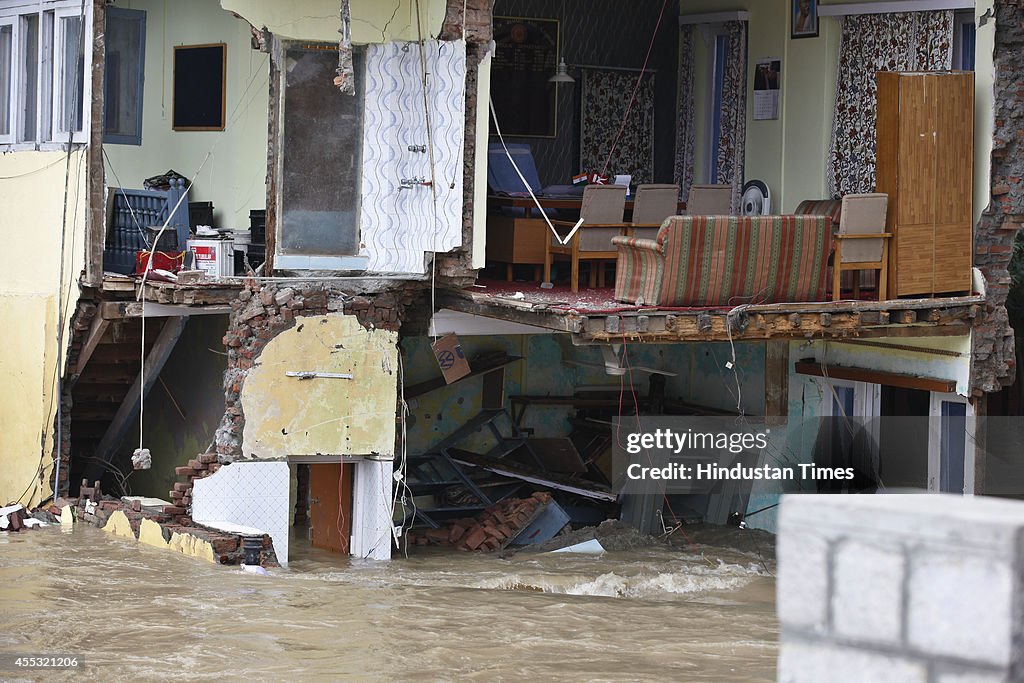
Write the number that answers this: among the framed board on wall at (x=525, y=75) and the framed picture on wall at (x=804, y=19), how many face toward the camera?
2

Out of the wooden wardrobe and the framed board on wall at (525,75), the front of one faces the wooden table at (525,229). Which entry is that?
the framed board on wall

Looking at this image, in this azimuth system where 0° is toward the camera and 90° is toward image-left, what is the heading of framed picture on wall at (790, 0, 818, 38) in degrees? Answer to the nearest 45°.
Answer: approximately 0°

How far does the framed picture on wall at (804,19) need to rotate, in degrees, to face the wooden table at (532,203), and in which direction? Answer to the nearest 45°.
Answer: approximately 45° to its right

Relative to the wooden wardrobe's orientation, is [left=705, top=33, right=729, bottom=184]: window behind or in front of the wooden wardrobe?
behind
